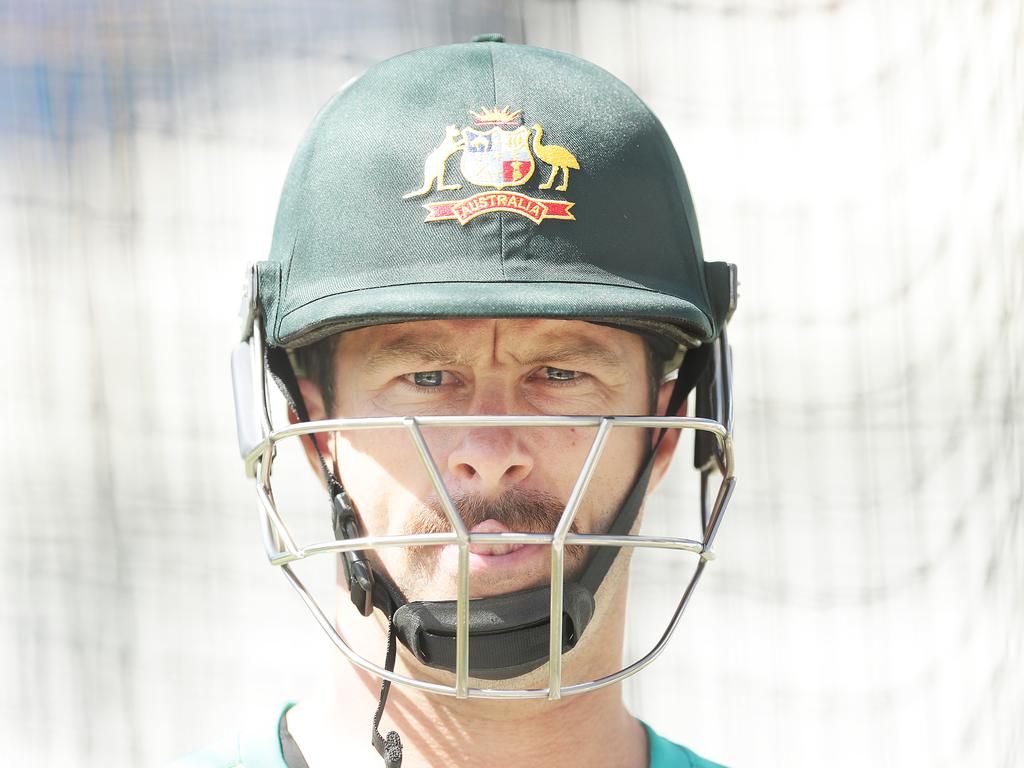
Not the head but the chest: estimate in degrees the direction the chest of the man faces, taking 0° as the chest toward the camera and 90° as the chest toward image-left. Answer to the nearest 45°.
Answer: approximately 0°
